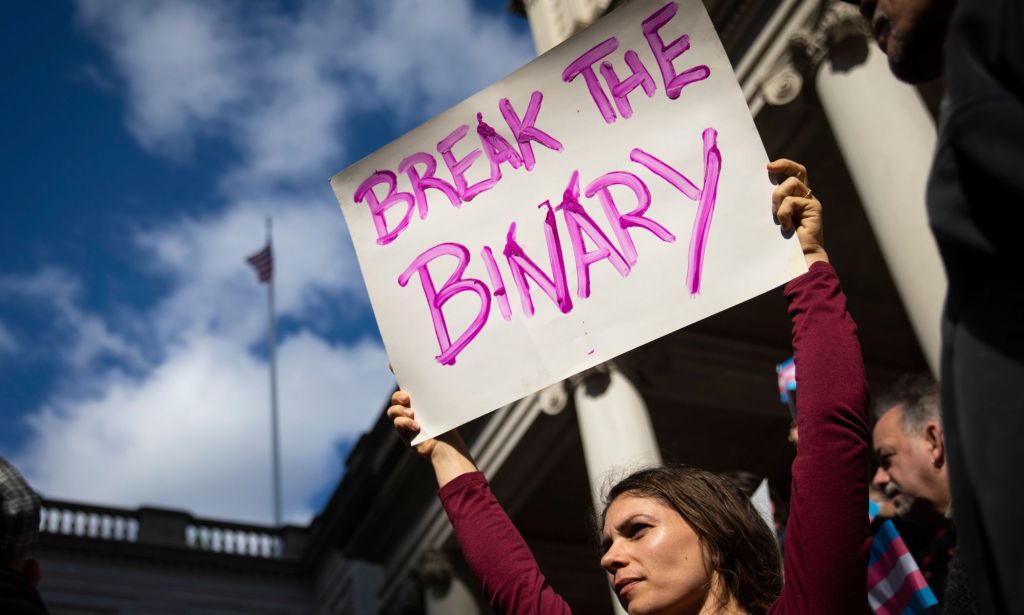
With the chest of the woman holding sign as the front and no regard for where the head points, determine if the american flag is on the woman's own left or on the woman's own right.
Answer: on the woman's own right

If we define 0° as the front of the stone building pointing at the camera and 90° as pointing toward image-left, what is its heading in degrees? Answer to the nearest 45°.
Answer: approximately 45°

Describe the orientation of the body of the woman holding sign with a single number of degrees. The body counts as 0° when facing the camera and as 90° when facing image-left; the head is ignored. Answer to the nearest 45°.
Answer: approximately 45°

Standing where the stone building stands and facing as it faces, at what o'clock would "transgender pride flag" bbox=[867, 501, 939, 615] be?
The transgender pride flag is roughly at 11 o'clock from the stone building.
